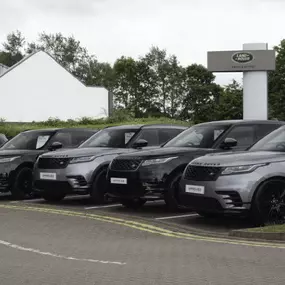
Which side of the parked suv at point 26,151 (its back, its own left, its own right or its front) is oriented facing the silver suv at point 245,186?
left

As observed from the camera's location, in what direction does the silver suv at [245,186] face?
facing the viewer and to the left of the viewer

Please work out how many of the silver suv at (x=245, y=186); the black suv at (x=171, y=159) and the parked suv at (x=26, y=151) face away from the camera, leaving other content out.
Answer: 0

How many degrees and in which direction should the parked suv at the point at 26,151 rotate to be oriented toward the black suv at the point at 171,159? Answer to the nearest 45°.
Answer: approximately 90° to its left

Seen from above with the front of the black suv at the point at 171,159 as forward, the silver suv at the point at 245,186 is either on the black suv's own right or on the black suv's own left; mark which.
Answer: on the black suv's own left

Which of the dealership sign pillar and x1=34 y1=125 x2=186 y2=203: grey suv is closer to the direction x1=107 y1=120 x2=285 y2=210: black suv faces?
the grey suv

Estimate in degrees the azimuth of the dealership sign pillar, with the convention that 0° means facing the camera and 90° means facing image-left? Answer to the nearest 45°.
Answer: approximately 0°

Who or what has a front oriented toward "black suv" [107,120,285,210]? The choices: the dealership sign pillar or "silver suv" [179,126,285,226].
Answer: the dealership sign pillar

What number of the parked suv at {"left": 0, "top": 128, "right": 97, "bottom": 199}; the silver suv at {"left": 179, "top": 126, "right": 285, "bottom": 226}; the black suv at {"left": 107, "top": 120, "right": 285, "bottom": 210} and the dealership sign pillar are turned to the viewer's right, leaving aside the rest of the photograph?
0

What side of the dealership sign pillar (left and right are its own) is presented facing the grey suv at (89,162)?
front

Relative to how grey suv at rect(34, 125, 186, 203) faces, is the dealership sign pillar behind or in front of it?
behind

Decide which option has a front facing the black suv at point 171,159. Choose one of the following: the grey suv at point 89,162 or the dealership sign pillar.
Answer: the dealership sign pillar

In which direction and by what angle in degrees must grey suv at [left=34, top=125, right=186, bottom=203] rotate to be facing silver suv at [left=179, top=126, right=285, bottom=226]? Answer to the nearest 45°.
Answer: approximately 90° to its left

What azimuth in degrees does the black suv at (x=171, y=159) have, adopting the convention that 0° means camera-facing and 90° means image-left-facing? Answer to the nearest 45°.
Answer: approximately 45°

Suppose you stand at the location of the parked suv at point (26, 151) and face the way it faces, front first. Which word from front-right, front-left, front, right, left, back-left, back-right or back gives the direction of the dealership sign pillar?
back

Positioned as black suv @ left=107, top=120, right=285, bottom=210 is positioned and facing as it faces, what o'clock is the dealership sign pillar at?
The dealership sign pillar is roughly at 5 o'clock from the black suv.
